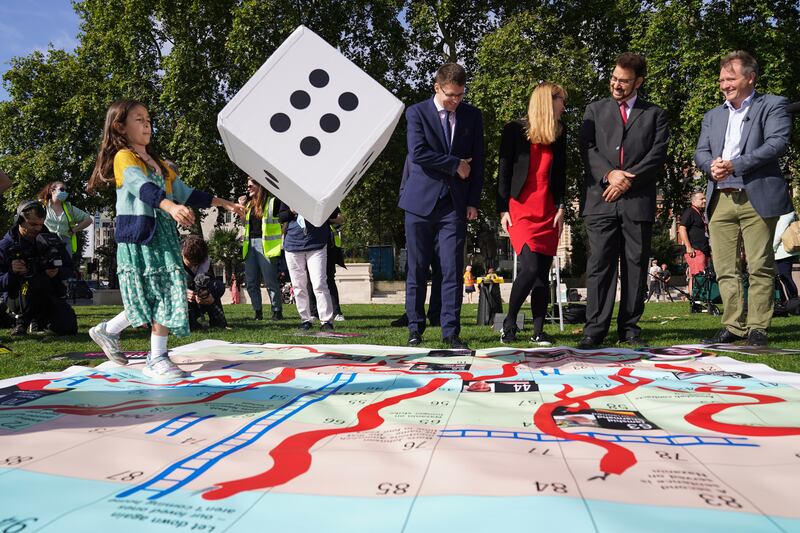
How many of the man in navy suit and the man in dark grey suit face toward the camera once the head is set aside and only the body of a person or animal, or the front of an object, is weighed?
2

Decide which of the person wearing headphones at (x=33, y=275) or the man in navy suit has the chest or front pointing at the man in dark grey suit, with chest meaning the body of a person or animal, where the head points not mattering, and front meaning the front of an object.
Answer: the person wearing headphones

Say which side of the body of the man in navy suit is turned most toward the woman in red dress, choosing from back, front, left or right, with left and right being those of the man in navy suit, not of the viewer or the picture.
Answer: left

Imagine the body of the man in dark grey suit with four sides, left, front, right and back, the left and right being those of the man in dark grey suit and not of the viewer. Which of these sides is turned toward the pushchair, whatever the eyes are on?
back

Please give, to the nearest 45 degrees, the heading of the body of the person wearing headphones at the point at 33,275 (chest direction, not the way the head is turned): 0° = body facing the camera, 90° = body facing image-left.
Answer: approximately 315°

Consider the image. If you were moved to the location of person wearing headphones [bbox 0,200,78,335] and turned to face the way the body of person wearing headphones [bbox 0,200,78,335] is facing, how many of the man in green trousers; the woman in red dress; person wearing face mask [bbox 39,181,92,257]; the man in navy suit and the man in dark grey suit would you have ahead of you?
4

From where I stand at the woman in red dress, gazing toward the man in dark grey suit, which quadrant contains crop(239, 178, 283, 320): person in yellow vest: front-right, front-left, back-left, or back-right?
back-left

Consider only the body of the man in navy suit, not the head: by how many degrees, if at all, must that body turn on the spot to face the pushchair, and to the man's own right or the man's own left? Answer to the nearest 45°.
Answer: approximately 135° to the man's own left
